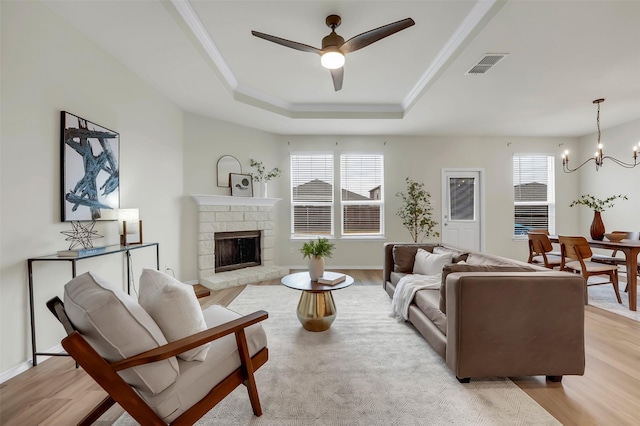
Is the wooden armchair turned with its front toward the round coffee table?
yes

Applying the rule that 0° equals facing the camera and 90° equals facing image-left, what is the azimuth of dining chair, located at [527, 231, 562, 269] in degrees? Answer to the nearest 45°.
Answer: approximately 225°

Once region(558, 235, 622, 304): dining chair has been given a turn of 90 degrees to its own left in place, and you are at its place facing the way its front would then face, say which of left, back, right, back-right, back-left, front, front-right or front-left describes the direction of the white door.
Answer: front

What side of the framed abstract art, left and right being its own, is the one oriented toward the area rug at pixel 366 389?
front

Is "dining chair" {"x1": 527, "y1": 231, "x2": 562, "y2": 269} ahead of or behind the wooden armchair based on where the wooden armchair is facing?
ahead

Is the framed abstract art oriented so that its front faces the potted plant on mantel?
no

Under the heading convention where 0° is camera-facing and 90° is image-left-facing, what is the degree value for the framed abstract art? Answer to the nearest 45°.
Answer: approximately 315°

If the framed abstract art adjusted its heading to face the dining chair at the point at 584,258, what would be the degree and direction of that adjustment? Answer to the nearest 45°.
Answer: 0° — it already faces it

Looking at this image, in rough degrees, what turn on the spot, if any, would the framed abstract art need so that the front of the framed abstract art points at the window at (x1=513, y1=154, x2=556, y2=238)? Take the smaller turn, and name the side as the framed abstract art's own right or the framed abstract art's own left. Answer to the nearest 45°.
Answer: approximately 45° to the framed abstract art's own left

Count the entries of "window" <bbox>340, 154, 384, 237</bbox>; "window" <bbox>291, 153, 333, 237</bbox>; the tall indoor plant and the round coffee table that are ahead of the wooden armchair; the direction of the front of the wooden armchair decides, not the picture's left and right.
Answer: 4

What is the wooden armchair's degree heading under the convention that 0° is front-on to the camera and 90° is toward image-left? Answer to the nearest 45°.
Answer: approximately 225°

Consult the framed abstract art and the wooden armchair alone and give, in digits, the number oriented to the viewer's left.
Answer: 0

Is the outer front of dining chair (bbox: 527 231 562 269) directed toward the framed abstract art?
no

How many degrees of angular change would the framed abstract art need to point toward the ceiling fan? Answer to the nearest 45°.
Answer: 0° — it already faces it

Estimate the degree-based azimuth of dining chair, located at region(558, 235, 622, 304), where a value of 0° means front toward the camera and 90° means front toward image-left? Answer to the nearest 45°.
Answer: approximately 225°

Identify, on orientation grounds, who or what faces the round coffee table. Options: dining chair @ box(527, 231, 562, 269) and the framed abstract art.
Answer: the framed abstract art

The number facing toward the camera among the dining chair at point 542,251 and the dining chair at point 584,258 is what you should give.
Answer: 0

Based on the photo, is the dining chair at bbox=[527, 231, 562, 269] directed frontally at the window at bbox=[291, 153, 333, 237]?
no

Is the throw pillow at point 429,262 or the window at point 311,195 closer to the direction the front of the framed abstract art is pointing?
the throw pillow

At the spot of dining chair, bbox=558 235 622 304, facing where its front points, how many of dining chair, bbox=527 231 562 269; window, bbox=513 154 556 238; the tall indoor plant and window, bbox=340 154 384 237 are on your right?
0
